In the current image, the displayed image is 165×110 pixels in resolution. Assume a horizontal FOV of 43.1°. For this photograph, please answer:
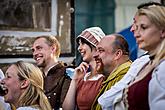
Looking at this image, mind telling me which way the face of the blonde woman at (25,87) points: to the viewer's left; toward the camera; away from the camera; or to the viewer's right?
to the viewer's left

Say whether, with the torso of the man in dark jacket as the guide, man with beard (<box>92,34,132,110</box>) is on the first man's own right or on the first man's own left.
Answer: on the first man's own left

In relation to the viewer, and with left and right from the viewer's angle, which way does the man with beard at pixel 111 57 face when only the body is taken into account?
facing to the left of the viewer

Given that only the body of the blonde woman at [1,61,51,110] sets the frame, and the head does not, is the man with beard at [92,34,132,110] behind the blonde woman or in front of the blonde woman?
behind

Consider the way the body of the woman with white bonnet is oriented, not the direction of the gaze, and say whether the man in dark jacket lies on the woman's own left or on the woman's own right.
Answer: on the woman's own right

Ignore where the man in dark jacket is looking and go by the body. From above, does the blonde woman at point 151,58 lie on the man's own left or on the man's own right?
on the man's own left
